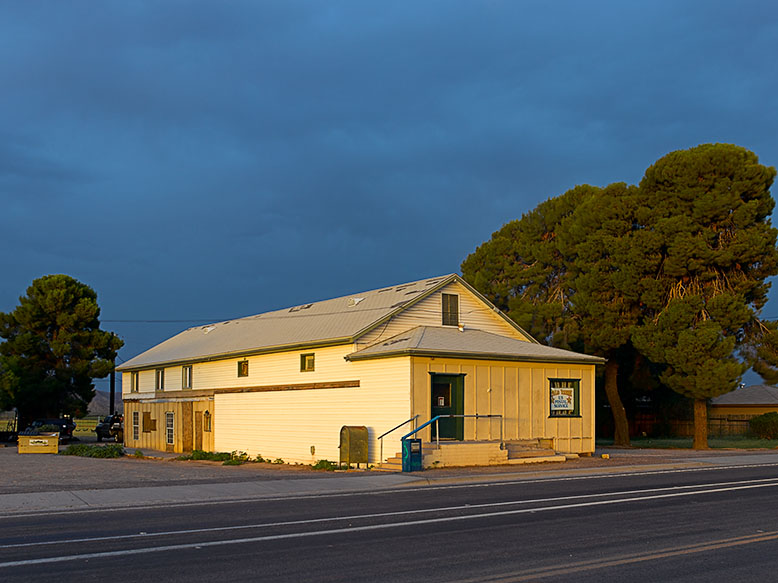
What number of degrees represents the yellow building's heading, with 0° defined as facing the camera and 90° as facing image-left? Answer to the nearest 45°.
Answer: approximately 315°

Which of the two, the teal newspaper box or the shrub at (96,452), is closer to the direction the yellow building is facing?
the teal newspaper box

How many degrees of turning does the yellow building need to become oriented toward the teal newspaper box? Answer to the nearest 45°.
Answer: approximately 45° to its right
